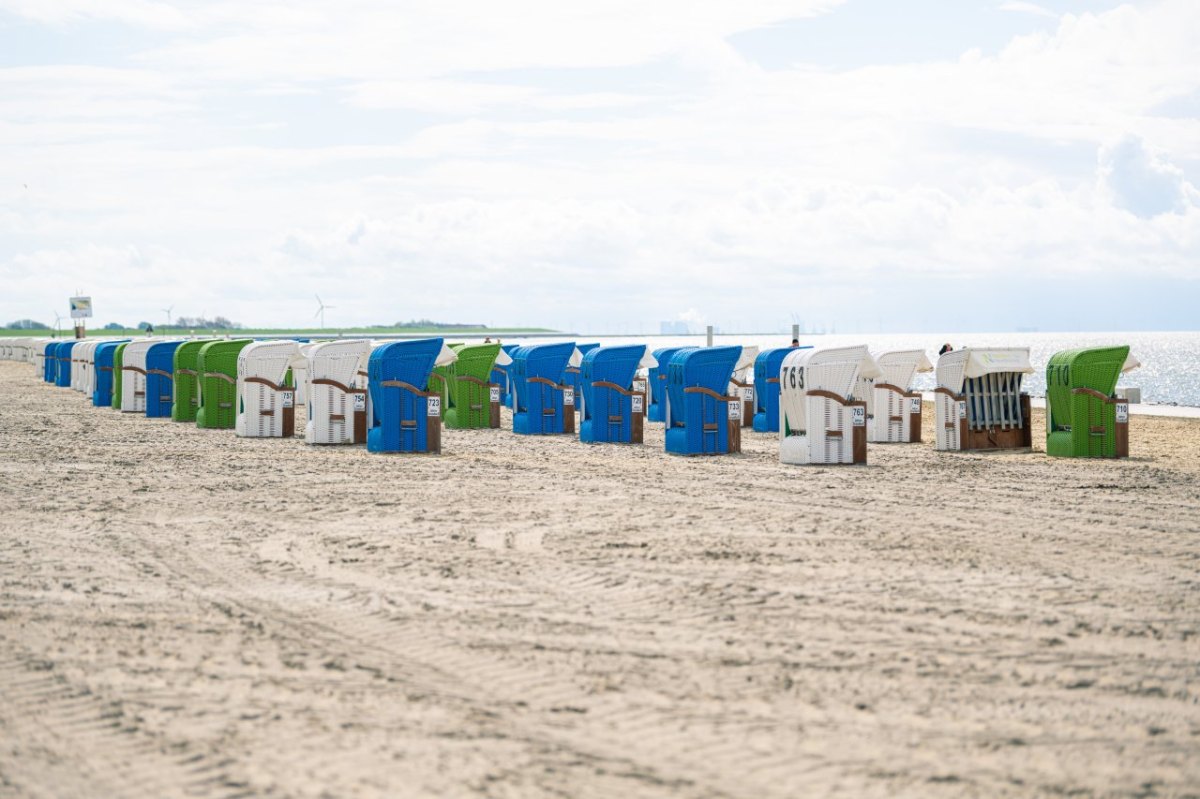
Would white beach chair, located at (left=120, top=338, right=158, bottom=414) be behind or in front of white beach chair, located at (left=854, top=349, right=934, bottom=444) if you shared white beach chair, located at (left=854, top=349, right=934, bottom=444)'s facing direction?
behind

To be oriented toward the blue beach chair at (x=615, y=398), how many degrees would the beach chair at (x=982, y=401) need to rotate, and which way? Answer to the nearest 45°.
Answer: approximately 135° to its right

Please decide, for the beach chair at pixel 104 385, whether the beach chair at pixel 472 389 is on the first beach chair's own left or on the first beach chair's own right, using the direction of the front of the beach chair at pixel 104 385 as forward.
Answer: on the first beach chair's own right

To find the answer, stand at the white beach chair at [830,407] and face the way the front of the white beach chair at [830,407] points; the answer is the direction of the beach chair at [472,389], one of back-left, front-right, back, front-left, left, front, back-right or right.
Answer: back-left

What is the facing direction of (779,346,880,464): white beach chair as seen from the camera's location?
facing to the right of the viewer
